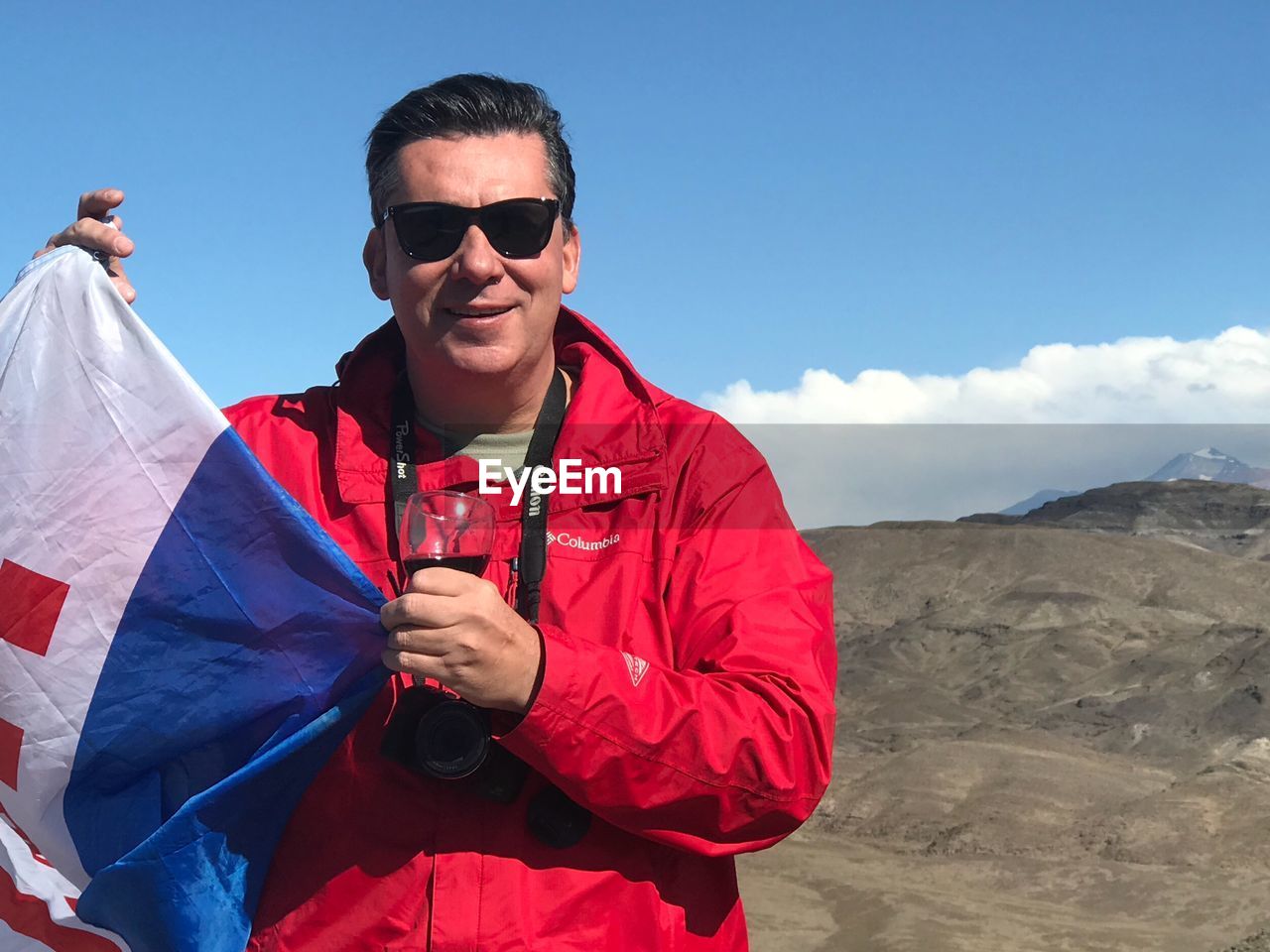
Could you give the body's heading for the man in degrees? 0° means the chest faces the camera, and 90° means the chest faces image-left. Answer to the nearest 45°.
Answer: approximately 0°
